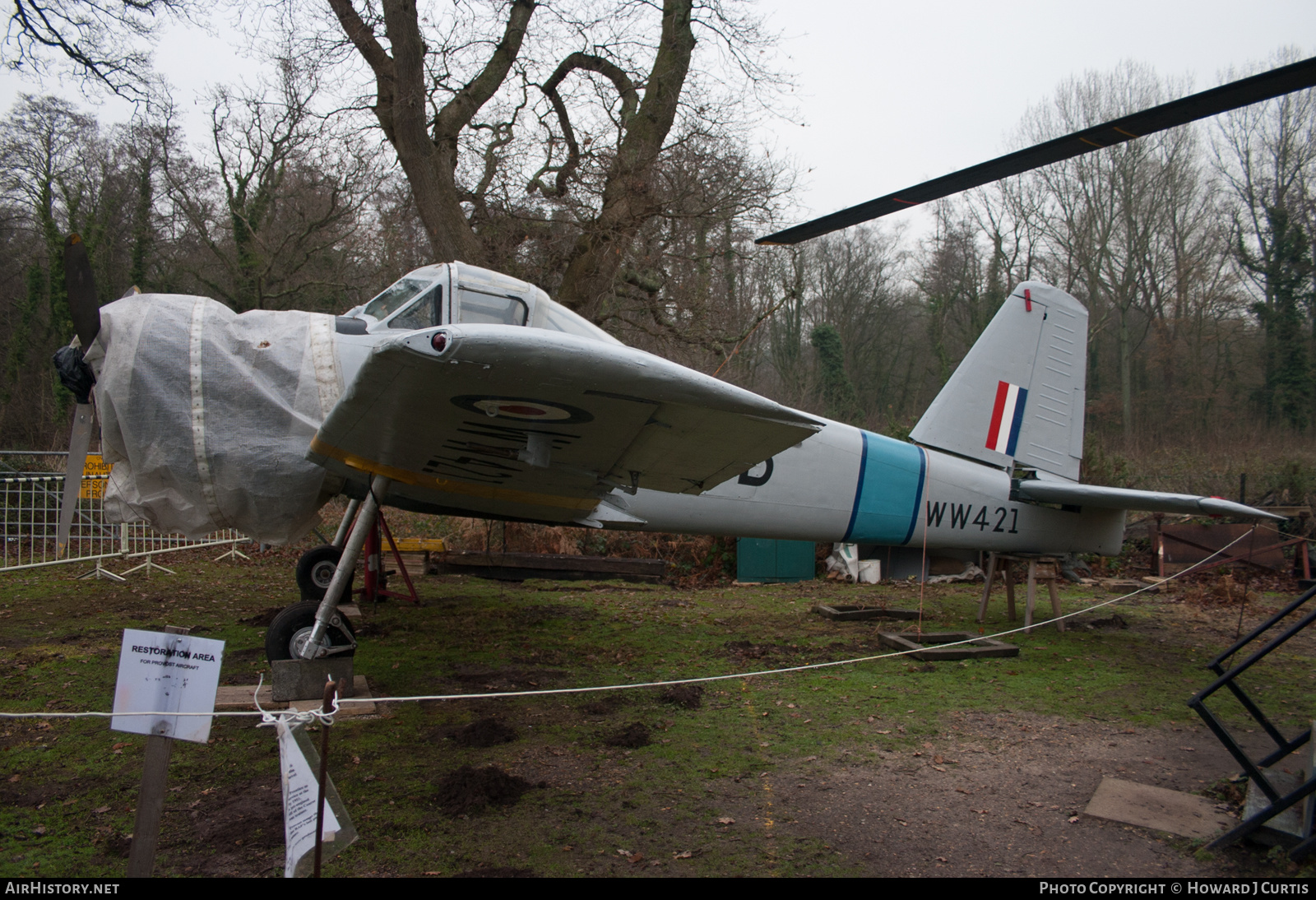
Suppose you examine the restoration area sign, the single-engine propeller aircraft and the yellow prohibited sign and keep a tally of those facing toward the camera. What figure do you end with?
2

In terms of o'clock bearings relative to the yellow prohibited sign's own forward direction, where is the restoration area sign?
The restoration area sign is roughly at 12 o'clock from the yellow prohibited sign.

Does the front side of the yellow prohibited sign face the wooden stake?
yes

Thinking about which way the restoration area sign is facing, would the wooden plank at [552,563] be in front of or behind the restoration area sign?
behind

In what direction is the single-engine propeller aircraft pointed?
to the viewer's left

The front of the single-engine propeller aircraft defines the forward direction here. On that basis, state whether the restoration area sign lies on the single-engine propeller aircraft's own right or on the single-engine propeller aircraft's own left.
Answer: on the single-engine propeller aircraft's own left

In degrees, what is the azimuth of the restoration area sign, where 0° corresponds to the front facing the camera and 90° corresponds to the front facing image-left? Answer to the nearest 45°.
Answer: approximately 0°

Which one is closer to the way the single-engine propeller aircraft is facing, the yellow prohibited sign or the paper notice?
the yellow prohibited sign

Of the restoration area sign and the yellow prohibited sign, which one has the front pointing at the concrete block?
the yellow prohibited sign

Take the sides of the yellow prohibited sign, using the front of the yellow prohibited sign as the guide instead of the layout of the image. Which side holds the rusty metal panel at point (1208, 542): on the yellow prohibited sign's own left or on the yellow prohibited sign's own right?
on the yellow prohibited sign's own left

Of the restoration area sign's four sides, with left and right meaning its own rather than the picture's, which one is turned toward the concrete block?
back

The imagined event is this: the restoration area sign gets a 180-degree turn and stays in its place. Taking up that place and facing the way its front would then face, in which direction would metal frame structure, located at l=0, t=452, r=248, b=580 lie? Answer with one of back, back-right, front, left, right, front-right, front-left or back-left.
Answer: front
